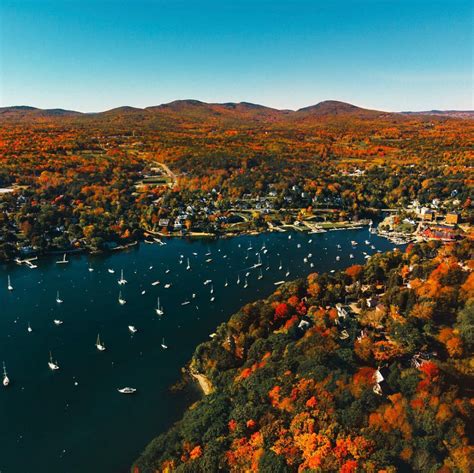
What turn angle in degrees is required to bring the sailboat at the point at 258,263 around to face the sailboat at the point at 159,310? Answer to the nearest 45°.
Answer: approximately 180°

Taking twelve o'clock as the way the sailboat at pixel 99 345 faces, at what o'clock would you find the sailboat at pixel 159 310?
the sailboat at pixel 159 310 is roughly at 3 o'clock from the sailboat at pixel 99 345.

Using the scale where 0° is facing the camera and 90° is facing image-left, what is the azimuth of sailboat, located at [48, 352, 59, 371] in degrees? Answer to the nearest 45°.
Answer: approximately 135°

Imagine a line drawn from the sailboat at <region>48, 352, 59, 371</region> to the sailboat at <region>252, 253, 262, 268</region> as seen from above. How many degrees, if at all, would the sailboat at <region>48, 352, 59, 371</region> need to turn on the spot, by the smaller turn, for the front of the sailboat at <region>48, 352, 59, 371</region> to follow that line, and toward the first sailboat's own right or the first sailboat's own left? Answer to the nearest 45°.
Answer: approximately 90° to the first sailboat's own right
